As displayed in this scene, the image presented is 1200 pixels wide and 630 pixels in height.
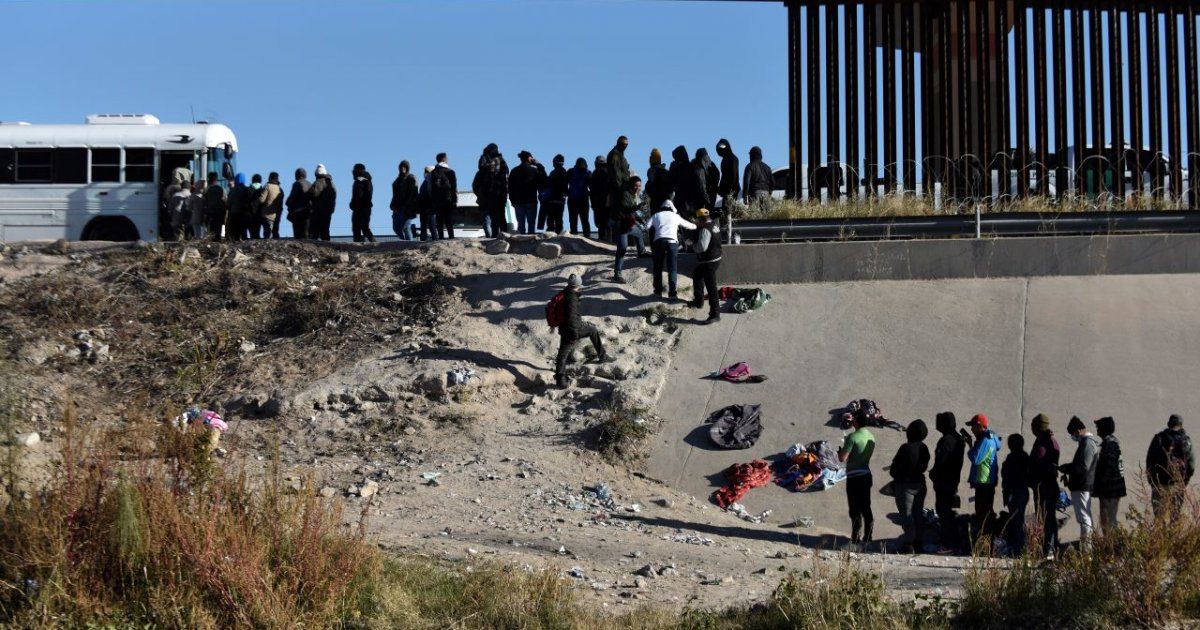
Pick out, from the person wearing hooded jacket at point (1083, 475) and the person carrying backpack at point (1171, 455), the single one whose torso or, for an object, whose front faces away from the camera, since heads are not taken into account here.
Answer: the person carrying backpack

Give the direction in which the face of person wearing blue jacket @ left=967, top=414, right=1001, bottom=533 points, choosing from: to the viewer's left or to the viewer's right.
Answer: to the viewer's left

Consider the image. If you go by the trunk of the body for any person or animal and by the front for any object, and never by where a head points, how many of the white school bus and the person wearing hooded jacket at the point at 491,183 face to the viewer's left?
0

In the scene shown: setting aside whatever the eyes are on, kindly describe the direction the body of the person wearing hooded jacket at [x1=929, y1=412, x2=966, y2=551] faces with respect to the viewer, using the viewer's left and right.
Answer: facing to the left of the viewer

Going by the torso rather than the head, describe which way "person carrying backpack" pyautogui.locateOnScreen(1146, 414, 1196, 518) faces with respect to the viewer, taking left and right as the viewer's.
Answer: facing away from the viewer

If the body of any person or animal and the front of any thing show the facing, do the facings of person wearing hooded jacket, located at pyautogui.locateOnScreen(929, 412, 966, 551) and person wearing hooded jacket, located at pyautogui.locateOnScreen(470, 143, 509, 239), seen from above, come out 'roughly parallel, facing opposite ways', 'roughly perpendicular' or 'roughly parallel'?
roughly perpendicular

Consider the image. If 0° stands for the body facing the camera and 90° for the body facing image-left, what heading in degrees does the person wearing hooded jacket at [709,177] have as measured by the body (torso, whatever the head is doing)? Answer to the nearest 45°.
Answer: approximately 90°

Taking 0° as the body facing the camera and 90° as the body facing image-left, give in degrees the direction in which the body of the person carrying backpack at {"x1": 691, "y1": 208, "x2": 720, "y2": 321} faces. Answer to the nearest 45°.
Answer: approximately 135°

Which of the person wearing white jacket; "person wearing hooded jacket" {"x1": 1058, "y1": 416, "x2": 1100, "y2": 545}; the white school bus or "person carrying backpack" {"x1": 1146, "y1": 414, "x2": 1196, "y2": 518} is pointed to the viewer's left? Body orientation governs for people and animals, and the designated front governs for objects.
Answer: the person wearing hooded jacket

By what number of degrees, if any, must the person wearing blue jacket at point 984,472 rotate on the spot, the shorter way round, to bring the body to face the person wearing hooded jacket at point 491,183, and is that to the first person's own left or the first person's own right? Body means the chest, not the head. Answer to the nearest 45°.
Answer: approximately 45° to the first person's own right

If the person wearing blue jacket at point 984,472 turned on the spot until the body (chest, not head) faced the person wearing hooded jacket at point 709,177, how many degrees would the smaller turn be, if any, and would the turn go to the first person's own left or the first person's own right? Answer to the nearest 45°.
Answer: approximately 45° to the first person's own right

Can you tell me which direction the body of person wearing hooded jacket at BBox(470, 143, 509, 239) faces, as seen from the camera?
away from the camera

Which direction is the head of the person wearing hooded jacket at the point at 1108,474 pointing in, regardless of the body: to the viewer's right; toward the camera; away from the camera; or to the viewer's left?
to the viewer's left

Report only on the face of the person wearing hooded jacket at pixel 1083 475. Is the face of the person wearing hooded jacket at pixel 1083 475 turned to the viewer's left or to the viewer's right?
to the viewer's left

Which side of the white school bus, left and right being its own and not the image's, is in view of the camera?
right

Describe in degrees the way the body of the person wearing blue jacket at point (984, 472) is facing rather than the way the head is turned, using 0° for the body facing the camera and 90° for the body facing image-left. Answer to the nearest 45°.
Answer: approximately 90°

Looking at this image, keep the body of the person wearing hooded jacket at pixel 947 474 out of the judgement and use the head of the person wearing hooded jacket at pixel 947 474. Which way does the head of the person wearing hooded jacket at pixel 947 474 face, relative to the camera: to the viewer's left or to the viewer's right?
to the viewer's left
